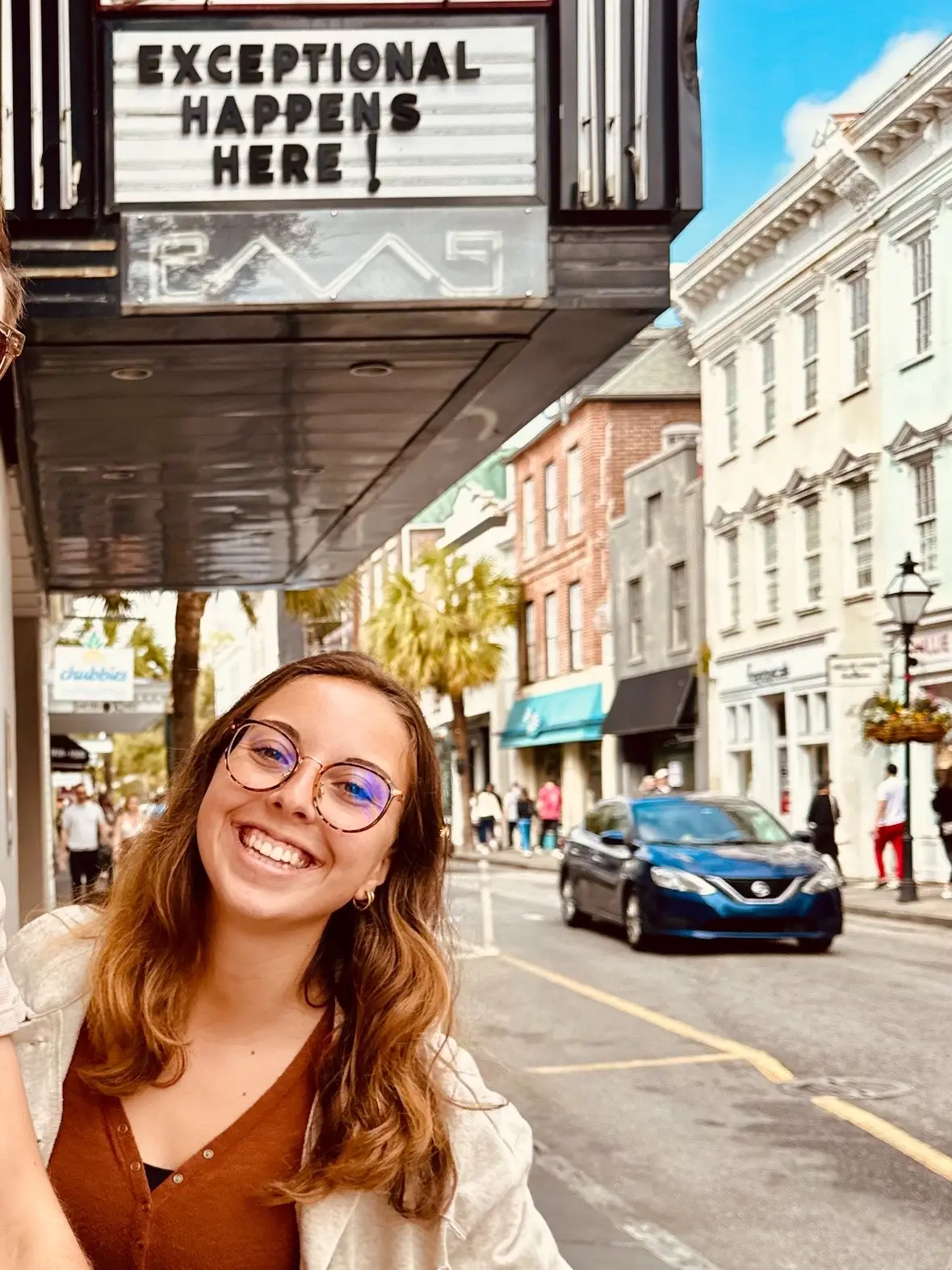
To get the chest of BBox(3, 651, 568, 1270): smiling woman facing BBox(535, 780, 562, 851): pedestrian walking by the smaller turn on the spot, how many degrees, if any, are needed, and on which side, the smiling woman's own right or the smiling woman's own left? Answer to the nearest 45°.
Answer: approximately 135° to the smiling woman's own right

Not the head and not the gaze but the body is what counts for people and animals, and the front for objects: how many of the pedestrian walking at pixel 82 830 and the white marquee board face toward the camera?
2

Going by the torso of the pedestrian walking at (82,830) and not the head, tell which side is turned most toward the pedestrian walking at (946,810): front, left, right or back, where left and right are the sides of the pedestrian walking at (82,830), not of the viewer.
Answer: left

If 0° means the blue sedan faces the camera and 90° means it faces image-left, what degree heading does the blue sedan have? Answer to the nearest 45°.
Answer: approximately 315°

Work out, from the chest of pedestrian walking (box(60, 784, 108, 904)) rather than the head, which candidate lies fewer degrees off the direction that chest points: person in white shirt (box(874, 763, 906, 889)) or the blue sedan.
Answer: the blue sedan

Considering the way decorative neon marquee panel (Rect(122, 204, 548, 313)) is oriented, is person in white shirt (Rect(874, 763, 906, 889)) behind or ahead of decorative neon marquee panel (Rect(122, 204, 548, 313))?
behind

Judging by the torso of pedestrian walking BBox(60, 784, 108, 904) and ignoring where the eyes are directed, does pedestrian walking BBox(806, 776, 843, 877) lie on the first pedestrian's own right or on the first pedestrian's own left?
on the first pedestrian's own left

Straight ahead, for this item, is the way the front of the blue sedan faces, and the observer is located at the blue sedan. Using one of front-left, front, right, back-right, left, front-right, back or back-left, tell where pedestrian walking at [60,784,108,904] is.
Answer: back

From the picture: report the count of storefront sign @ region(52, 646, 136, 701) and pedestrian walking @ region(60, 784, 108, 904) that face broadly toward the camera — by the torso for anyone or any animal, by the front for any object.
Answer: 2
